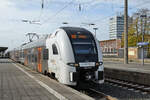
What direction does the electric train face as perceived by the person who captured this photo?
facing the viewer and to the right of the viewer
